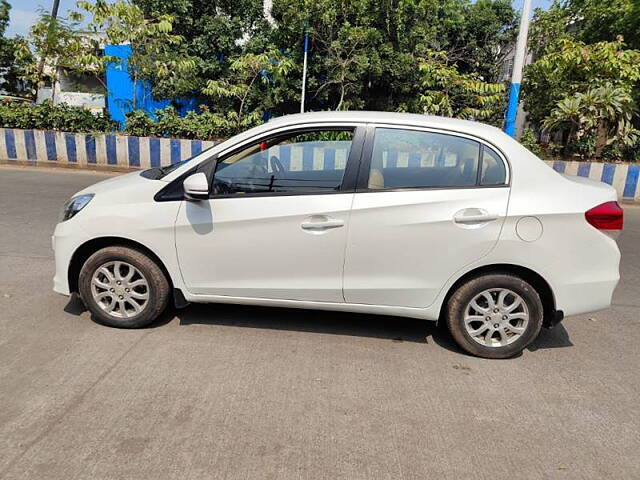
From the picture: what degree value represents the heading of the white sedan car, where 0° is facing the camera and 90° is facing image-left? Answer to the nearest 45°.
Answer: approximately 90°

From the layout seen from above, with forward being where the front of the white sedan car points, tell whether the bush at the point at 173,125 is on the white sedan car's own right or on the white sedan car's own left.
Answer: on the white sedan car's own right

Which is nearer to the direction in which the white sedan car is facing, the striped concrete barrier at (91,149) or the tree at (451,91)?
the striped concrete barrier

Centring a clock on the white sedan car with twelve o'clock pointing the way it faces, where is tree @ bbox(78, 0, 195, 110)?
The tree is roughly at 2 o'clock from the white sedan car.

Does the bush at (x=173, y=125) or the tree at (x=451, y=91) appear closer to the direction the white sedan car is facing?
the bush

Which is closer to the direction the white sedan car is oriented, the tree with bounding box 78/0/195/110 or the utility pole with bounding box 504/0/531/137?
the tree

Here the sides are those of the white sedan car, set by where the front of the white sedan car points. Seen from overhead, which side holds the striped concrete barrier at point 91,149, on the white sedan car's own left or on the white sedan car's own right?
on the white sedan car's own right

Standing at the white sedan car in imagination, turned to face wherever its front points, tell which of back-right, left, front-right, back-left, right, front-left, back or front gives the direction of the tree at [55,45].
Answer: front-right

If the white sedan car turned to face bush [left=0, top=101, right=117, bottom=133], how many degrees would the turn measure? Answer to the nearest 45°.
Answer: approximately 45° to its right

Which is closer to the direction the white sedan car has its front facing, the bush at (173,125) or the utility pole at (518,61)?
the bush

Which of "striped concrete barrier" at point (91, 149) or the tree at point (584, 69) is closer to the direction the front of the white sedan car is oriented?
the striped concrete barrier

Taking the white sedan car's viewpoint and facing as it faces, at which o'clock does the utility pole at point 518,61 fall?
The utility pole is roughly at 4 o'clock from the white sedan car.
